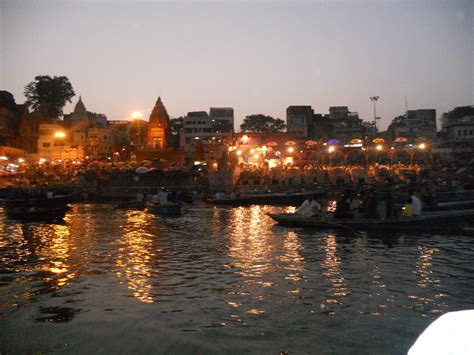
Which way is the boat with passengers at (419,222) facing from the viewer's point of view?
to the viewer's left

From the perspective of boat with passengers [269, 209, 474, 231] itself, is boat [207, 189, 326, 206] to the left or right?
on its right
